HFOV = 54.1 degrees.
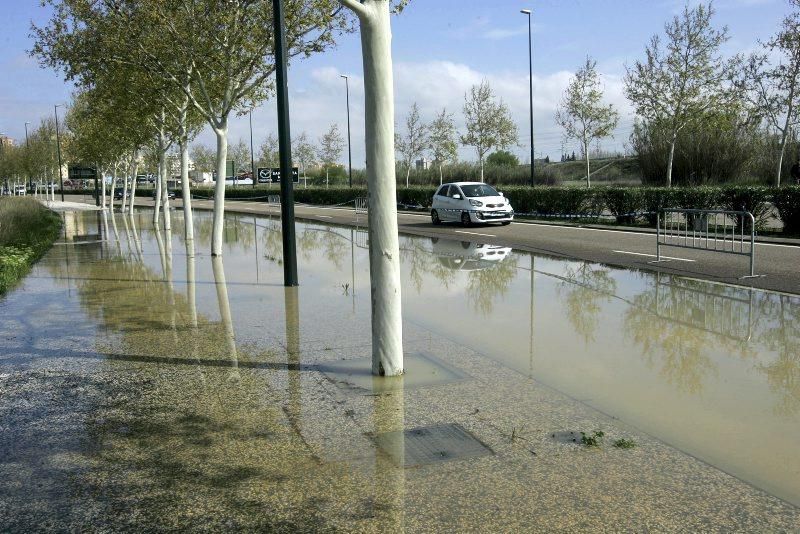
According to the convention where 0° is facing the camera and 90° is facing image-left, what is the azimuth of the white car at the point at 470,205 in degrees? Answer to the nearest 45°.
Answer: approximately 315°

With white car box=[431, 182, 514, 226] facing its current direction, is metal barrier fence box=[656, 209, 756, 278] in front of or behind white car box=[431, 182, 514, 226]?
in front

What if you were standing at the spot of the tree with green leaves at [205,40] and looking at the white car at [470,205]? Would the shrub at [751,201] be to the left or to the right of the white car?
right

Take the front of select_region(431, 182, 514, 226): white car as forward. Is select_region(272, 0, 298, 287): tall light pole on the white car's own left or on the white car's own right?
on the white car's own right

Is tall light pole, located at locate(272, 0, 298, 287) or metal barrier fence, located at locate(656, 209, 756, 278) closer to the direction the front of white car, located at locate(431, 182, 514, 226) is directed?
the metal barrier fence

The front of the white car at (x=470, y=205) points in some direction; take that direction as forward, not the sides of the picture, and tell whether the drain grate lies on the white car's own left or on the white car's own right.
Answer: on the white car's own right

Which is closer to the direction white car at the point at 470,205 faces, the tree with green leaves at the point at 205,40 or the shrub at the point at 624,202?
the shrub

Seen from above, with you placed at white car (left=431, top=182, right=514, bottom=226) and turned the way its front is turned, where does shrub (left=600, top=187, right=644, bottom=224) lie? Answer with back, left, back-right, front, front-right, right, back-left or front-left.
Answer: front-left

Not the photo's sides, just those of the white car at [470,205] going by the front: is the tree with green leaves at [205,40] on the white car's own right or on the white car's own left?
on the white car's own right

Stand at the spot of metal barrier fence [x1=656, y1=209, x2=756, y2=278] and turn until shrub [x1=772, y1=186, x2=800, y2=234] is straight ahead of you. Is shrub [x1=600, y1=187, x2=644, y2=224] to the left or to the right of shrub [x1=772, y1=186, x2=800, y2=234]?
left
